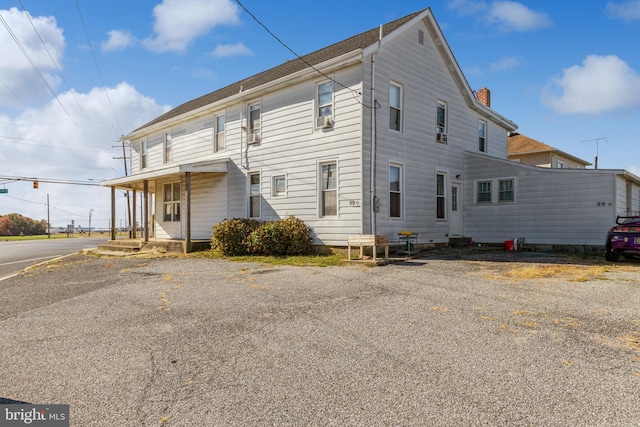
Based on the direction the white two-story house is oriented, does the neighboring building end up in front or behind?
behind

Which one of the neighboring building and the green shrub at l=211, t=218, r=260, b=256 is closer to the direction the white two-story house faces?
the green shrub

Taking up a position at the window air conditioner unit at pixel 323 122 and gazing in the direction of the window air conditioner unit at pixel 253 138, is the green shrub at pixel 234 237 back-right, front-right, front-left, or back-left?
front-left

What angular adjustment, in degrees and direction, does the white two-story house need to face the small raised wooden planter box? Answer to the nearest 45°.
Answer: approximately 45° to its left

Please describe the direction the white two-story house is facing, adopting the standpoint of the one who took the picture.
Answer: facing the viewer and to the left of the viewer
